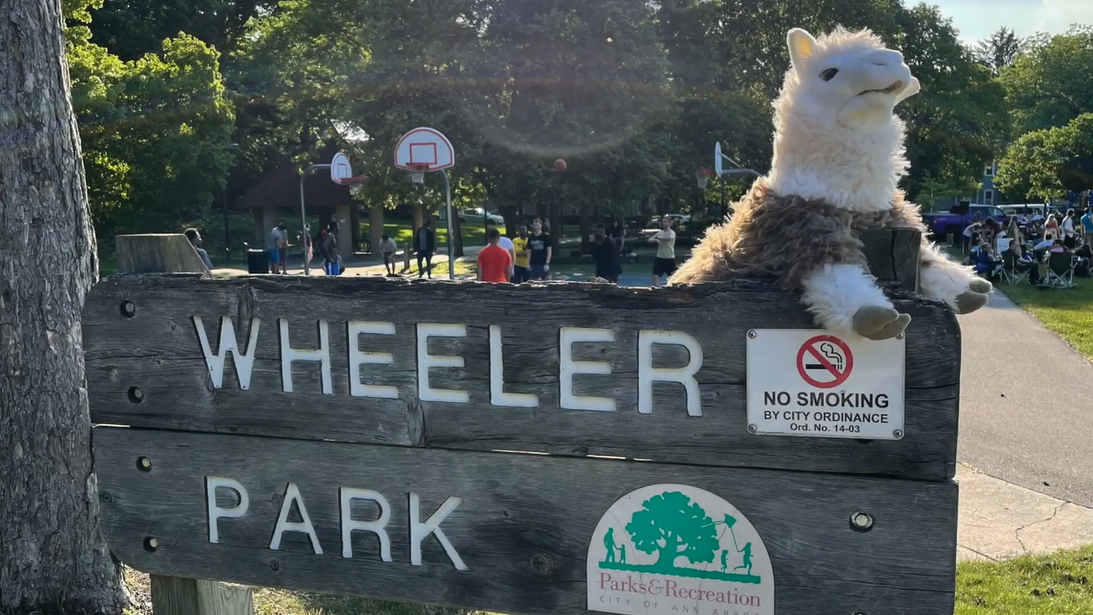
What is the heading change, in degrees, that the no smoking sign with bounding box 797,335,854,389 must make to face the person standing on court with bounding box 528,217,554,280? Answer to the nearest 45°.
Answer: approximately 180°

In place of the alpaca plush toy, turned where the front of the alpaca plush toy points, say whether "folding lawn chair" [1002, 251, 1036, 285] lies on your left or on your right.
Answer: on your left

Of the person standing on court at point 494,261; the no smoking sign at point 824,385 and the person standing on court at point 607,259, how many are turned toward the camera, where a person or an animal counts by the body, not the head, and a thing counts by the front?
1

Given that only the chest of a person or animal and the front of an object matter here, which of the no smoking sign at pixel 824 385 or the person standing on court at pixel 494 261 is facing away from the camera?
the person standing on court

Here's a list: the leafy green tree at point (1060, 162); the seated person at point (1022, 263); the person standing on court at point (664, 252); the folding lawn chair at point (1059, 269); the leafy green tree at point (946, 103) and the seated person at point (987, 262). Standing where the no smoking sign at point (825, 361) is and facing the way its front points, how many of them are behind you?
6

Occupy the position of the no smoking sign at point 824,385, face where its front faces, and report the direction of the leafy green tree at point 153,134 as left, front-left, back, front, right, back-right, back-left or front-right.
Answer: back-right

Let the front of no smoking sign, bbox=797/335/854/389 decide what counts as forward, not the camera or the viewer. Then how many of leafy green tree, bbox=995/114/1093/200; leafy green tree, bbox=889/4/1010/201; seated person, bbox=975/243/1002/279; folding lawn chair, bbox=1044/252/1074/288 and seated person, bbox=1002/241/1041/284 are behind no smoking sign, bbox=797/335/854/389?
5

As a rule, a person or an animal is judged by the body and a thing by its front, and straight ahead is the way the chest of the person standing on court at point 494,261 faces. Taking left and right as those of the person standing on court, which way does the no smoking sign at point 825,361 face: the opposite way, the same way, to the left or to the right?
the opposite way

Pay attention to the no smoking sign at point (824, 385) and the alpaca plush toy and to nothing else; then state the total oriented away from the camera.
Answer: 0

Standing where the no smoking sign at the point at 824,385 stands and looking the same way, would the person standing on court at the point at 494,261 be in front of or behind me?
behind

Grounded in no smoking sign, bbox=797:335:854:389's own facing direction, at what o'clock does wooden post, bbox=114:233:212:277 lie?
The wooden post is roughly at 3 o'clock from the no smoking sign.

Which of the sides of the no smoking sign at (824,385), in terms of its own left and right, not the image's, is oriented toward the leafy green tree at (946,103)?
back

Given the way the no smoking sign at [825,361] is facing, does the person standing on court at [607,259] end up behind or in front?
behind

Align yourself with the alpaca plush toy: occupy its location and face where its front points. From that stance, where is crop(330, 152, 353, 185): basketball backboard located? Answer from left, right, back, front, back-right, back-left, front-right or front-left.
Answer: back
